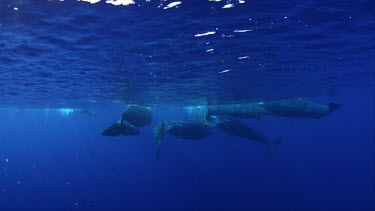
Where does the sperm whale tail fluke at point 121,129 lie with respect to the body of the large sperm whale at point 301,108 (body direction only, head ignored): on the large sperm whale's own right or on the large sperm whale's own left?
on the large sperm whale's own left

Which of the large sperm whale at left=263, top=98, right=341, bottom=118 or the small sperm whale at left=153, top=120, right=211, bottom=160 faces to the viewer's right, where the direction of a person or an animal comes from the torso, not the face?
the small sperm whale

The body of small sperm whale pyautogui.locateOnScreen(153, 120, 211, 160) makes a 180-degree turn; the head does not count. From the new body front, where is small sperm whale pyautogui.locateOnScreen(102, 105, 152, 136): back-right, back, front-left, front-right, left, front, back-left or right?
front

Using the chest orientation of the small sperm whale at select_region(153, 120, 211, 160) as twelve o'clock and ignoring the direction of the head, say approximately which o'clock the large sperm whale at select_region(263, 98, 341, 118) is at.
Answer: The large sperm whale is roughly at 12 o'clock from the small sperm whale.

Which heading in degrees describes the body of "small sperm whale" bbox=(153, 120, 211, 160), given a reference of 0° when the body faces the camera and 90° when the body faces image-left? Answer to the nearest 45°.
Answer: approximately 270°

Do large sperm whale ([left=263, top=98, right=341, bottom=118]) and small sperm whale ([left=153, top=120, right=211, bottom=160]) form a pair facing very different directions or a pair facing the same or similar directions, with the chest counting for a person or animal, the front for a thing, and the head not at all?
very different directions

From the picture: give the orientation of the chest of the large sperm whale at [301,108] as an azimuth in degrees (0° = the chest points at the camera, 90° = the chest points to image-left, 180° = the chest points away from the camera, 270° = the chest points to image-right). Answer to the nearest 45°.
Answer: approximately 90°

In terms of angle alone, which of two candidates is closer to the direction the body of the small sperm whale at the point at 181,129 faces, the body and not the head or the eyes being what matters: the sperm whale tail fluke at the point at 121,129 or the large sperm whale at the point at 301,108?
the large sperm whale

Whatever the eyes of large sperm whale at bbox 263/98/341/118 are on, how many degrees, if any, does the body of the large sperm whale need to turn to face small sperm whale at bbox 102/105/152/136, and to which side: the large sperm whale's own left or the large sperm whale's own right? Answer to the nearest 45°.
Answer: approximately 45° to the large sperm whale's own left

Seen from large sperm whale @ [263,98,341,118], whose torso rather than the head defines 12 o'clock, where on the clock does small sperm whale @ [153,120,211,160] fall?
The small sperm whale is roughly at 11 o'clock from the large sperm whale.

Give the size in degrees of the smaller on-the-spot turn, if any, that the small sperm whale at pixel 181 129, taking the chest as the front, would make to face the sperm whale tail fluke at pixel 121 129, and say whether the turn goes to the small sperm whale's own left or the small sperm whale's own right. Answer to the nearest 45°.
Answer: approximately 135° to the small sperm whale's own right

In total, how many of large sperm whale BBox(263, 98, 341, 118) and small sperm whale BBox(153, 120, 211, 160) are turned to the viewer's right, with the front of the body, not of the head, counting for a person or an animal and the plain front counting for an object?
1
